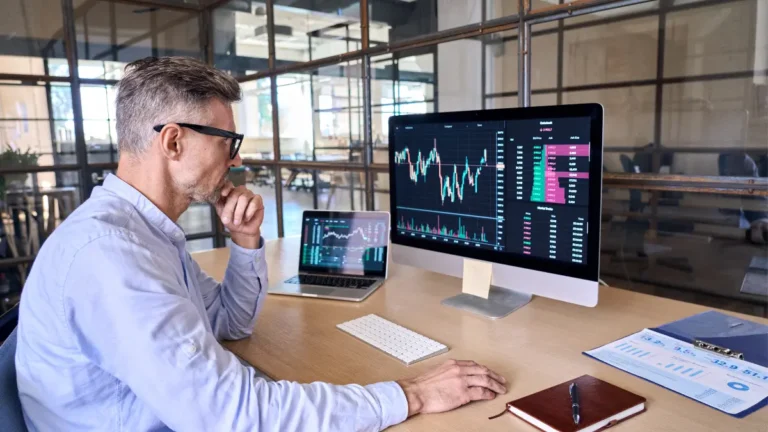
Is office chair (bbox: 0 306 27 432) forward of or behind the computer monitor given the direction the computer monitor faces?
forward

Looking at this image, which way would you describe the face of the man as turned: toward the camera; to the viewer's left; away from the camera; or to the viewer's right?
to the viewer's right

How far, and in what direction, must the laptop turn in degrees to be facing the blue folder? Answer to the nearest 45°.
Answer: approximately 90° to its left

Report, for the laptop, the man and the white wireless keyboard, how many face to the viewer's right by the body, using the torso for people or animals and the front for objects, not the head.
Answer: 1

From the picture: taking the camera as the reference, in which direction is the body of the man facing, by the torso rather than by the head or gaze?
to the viewer's right

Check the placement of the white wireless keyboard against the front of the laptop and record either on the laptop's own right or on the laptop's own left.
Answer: on the laptop's own left

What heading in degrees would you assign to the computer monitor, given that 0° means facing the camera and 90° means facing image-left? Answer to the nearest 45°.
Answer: approximately 45°

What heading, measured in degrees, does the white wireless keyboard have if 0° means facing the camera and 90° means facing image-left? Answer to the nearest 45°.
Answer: approximately 45°

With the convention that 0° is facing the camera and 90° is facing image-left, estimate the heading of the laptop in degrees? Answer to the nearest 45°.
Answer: approximately 45°

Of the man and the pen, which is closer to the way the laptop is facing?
the man
